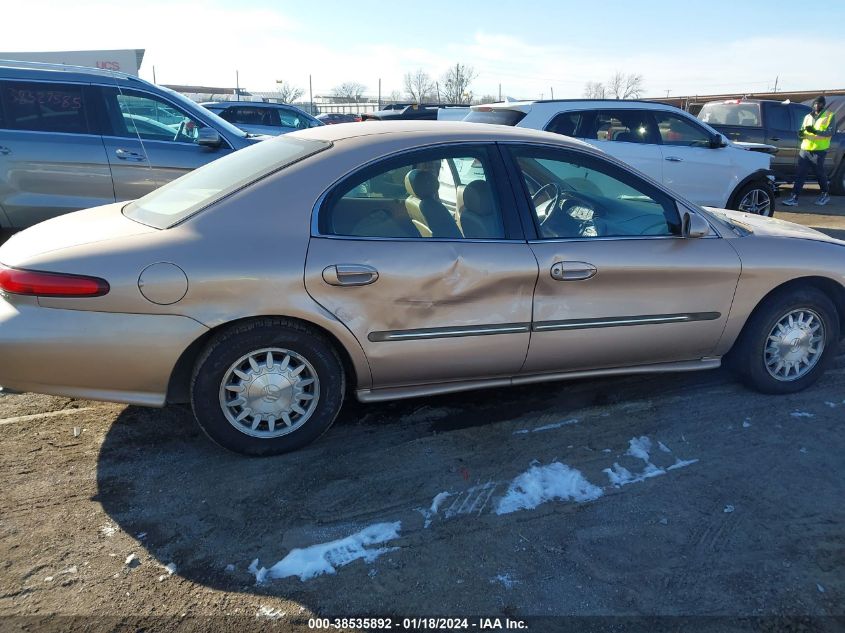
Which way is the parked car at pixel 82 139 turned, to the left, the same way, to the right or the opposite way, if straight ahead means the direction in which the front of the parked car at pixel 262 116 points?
the same way

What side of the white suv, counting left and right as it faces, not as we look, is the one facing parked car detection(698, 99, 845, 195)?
front

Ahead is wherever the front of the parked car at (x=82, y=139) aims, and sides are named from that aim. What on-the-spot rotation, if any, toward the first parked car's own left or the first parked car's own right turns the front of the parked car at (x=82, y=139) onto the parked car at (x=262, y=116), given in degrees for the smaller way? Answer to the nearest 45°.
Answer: approximately 90° to the first parked car's own left

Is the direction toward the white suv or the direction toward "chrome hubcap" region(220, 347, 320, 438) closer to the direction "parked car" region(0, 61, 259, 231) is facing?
the white suv

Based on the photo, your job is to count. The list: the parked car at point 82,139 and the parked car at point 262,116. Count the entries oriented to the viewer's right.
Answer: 2

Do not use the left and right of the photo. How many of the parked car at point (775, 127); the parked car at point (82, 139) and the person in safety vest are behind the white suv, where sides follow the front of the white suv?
1

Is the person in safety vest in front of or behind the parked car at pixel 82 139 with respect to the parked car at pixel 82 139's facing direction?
in front

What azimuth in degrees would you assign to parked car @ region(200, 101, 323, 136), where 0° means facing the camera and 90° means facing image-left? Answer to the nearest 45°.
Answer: approximately 270°

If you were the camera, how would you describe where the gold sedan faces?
facing to the right of the viewer

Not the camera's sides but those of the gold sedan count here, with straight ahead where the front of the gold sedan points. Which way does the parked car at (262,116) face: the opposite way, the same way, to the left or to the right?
the same way

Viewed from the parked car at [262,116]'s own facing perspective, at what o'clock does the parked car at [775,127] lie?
the parked car at [775,127] is roughly at 1 o'clock from the parked car at [262,116].

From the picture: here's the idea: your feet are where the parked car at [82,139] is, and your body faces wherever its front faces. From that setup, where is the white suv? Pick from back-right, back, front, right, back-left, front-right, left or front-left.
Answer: front

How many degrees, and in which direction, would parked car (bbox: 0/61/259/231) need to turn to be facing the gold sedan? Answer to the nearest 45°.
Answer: approximately 90° to its right

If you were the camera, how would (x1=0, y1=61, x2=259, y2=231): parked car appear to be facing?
facing to the right of the viewer
